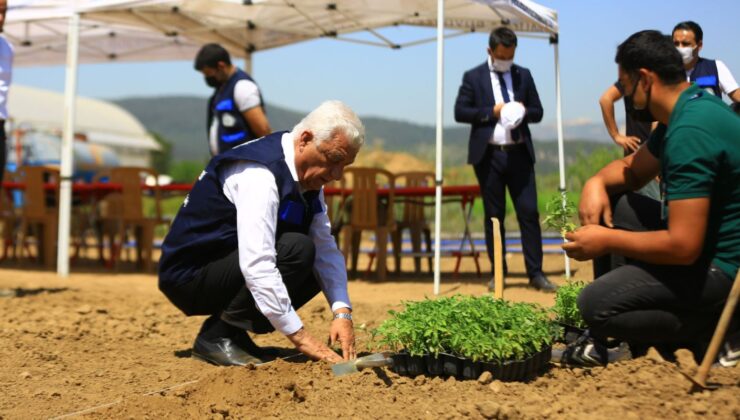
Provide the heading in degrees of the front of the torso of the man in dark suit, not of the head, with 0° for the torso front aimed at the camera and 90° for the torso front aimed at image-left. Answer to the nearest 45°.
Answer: approximately 0°

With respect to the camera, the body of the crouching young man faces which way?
to the viewer's left

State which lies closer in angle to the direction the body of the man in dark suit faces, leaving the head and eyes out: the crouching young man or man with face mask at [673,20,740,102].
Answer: the crouching young man

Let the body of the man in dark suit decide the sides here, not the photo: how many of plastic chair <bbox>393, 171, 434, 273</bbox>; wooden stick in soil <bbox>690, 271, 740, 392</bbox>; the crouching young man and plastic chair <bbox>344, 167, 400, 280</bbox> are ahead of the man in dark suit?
2

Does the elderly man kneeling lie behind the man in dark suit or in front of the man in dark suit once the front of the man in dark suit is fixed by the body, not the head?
in front

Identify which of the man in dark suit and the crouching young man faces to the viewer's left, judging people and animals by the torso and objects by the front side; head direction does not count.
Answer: the crouching young man

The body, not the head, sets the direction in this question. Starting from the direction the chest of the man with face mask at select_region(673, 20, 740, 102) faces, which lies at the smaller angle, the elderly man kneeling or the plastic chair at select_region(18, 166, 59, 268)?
the elderly man kneeling

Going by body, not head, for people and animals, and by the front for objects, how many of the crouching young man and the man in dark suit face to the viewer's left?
1

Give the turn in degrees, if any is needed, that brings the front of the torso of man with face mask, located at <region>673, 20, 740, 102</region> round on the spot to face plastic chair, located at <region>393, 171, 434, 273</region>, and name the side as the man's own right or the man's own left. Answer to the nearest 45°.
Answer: approximately 90° to the man's own right

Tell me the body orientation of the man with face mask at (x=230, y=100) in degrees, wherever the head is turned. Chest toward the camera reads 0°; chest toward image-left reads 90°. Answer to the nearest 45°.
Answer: approximately 45°
